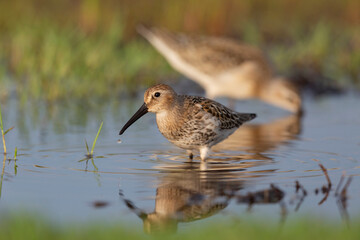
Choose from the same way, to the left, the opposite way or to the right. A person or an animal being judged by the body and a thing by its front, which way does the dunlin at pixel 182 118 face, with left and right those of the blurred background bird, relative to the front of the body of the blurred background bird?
the opposite way

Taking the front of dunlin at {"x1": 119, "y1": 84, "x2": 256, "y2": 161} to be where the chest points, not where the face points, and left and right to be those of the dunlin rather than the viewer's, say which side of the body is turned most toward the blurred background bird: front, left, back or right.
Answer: right

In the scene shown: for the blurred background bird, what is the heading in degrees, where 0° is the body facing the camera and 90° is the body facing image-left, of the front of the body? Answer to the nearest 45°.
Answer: approximately 270°

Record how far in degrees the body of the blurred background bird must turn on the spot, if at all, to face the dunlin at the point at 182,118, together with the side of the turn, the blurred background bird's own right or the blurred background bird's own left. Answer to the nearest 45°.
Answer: approximately 90° to the blurred background bird's own right

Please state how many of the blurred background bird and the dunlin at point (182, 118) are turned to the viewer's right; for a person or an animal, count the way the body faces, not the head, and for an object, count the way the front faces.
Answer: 1

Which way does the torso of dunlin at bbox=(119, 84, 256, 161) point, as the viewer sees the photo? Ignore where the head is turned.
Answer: to the viewer's left

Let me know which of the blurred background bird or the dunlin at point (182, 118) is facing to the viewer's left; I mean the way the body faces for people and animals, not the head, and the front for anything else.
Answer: the dunlin
